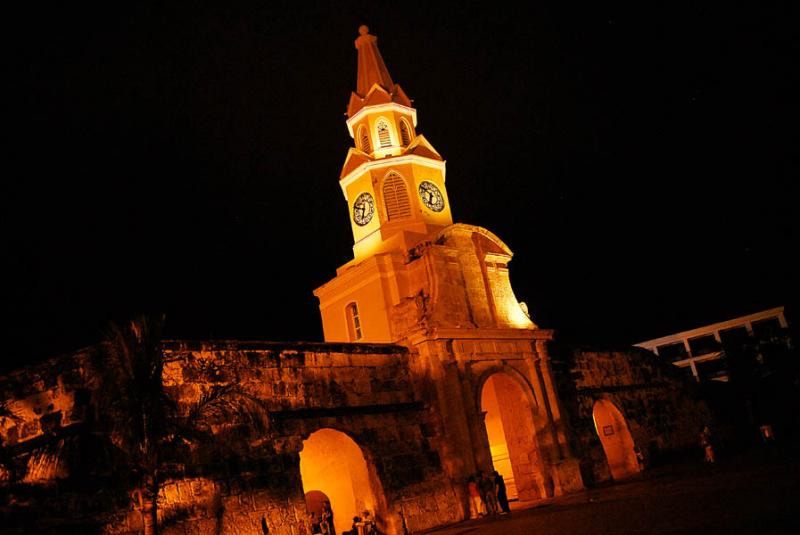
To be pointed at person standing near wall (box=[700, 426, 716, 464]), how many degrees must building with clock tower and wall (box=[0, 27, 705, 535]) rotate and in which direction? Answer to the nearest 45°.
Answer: approximately 90° to its left

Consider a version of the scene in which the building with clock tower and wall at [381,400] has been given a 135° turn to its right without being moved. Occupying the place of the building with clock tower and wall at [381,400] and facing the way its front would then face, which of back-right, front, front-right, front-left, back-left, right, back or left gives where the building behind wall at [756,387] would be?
back-right

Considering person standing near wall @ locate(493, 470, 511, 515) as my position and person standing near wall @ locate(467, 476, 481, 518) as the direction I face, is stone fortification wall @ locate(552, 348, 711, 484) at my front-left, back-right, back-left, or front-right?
back-right

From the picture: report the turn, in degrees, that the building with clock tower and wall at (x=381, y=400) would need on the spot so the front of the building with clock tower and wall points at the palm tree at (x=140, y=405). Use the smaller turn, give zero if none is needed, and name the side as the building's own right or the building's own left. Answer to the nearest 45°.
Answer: approximately 90° to the building's own right

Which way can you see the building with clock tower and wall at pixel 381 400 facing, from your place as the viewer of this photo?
facing the viewer and to the right of the viewer
